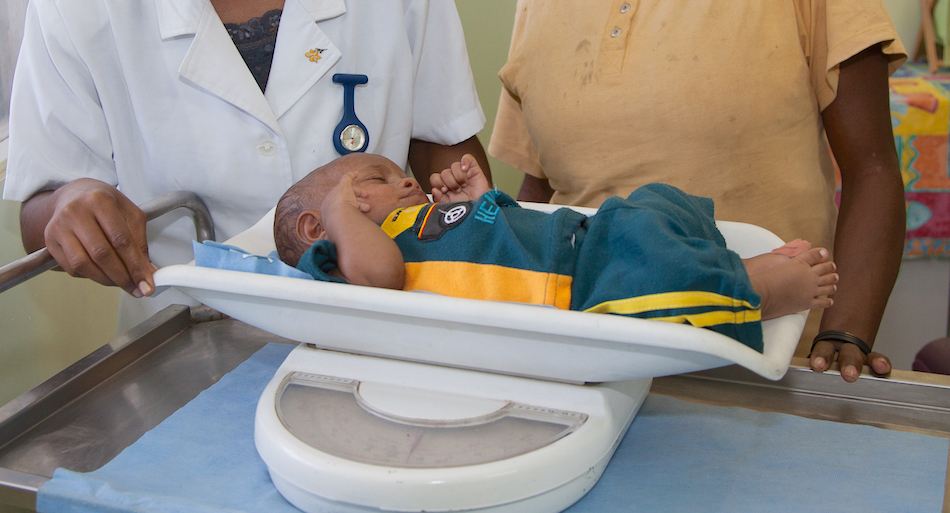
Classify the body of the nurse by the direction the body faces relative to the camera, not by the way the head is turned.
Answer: toward the camera

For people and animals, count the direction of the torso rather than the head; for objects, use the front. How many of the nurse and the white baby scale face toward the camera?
2

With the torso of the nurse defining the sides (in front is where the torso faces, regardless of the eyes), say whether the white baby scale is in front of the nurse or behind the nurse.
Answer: in front

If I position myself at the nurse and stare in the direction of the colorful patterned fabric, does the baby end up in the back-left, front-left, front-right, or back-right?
front-right

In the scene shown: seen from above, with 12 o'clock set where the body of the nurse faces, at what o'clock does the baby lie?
The baby is roughly at 11 o'clock from the nurse.

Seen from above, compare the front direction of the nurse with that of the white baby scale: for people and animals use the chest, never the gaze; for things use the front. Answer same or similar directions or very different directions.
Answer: same or similar directions

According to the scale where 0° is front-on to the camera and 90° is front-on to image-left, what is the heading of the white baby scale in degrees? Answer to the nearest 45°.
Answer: approximately 0°

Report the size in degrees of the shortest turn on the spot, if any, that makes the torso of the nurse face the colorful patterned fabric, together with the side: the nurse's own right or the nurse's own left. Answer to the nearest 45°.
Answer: approximately 90° to the nurse's own left
